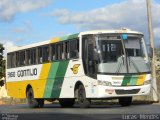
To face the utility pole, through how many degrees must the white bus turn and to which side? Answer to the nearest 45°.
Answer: approximately 90° to its left

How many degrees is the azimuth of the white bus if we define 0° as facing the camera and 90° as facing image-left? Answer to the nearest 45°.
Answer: approximately 315°
